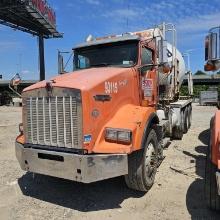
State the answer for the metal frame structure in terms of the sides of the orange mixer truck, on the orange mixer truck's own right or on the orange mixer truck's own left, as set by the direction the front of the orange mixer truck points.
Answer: on the orange mixer truck's own right

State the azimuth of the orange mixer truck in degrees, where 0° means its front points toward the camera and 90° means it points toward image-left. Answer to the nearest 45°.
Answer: approximately 45°
